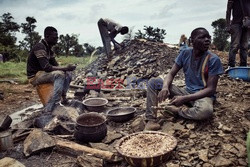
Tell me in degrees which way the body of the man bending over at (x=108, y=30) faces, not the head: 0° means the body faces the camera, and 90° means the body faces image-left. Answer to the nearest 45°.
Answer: approximately 270°

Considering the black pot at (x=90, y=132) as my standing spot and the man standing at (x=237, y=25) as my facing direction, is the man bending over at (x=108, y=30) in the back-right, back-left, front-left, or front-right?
front-left

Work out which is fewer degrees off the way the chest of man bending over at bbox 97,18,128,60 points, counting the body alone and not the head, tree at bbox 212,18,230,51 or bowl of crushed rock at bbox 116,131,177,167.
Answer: the tree

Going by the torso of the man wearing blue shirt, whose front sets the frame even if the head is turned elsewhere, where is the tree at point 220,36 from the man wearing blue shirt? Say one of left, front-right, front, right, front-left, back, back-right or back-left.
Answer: back-right

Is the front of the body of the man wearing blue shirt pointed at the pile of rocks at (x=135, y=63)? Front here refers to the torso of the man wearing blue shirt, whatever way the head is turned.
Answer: no

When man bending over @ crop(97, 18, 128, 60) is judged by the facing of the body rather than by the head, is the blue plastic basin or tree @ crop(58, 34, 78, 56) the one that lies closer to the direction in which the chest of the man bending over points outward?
the blue plastic basin

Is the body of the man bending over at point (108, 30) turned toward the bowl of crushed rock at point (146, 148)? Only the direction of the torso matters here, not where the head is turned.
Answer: no

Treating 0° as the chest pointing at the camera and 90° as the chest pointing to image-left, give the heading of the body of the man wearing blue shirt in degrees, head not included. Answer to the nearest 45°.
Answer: approximately 45°

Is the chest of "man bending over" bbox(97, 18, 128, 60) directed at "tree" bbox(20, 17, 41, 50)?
no

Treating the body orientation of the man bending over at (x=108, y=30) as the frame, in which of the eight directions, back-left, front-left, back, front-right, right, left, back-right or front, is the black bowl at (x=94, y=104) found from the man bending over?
right

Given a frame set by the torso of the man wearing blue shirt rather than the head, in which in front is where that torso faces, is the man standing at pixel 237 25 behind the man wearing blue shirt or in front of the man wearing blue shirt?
behind

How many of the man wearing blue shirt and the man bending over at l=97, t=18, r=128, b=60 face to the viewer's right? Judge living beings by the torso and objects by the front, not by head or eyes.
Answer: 1

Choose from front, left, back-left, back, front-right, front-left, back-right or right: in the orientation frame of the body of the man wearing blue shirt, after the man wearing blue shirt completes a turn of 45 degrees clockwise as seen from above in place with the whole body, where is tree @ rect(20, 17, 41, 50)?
front-right

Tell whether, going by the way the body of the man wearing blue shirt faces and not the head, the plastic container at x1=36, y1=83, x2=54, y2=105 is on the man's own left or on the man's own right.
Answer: on the man's own right

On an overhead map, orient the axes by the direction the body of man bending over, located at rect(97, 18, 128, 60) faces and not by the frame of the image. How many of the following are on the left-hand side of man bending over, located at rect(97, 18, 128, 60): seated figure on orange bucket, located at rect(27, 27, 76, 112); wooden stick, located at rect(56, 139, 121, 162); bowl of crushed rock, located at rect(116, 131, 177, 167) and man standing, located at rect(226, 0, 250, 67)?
0
